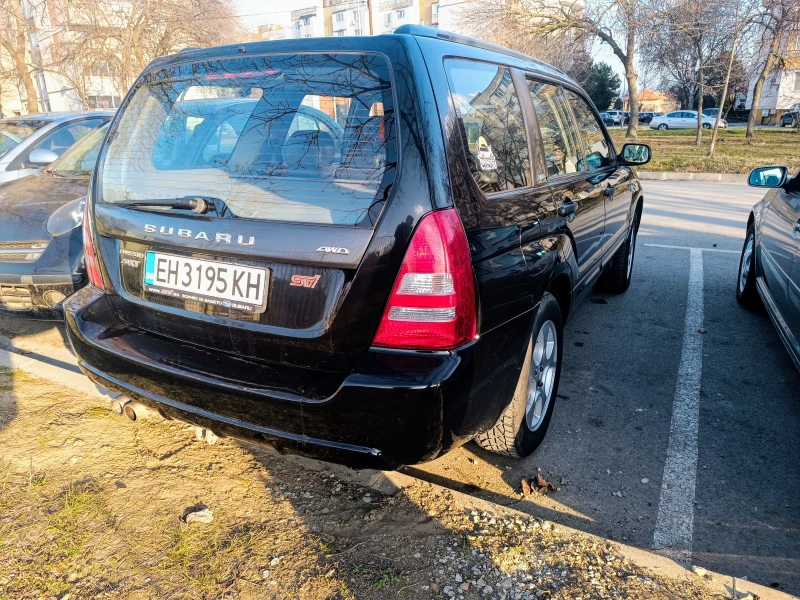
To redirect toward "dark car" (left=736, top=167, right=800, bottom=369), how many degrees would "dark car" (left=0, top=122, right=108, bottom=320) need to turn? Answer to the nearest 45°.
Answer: approximately 90° to its left

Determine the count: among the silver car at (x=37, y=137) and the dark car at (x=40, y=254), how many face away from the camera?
0

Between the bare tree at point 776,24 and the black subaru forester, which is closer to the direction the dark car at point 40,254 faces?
the black subaru forester

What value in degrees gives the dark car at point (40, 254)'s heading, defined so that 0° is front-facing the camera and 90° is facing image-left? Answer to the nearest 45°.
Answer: approximately 45°

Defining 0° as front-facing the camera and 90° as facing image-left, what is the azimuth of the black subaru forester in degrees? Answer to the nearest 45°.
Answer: approximately 225°

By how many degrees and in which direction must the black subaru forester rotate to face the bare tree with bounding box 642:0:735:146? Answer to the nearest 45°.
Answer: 0° — it already faces it

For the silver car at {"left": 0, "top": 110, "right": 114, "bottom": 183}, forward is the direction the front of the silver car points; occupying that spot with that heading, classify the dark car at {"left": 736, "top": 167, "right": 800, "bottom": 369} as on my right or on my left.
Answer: on my left

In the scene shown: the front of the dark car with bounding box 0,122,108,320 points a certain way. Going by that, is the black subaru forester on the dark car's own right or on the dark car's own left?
on the dark car's own left

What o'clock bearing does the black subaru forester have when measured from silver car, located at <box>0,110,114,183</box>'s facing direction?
The black subaru forester is roughly at 10 o'clock from the silver car.
